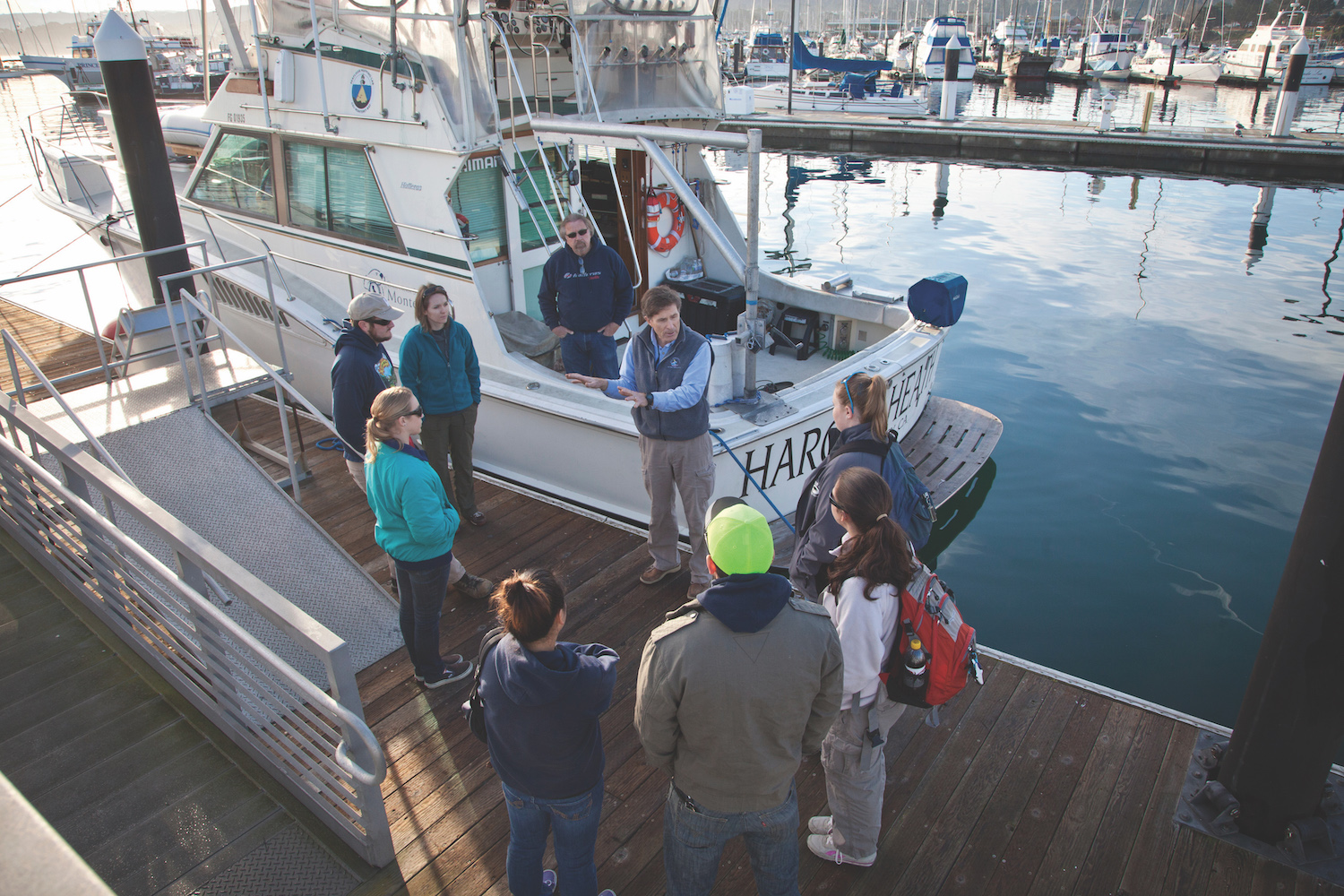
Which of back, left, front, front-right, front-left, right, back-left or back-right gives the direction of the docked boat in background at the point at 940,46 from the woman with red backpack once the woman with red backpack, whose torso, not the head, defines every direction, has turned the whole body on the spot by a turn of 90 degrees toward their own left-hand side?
back

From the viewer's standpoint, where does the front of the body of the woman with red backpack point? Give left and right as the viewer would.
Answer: facing to the left of the viewer

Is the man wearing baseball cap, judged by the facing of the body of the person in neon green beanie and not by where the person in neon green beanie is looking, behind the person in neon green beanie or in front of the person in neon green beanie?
in front

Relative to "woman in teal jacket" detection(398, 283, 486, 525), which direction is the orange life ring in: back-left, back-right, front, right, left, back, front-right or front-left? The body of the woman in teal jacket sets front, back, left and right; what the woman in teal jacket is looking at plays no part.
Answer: left

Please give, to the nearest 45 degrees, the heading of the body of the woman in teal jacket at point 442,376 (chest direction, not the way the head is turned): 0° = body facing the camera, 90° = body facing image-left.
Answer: approximately 315°

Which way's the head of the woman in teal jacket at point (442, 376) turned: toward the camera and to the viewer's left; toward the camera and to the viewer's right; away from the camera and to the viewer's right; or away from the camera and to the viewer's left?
toward the camera and to the viewer's right

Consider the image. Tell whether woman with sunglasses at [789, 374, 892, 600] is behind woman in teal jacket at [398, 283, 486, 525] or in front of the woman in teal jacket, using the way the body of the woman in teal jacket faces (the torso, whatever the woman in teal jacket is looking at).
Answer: in front

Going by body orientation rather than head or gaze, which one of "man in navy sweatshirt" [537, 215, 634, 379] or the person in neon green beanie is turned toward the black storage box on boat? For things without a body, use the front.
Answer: the person in neon green beanie

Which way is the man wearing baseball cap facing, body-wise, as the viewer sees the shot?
to the viewer's right

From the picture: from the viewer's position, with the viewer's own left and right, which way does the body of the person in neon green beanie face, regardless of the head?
facing away from the viewer

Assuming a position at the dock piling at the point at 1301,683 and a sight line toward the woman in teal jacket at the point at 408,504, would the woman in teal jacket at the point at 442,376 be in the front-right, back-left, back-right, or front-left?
front-right

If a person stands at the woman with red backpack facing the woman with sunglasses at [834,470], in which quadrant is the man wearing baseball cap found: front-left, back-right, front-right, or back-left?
front-left

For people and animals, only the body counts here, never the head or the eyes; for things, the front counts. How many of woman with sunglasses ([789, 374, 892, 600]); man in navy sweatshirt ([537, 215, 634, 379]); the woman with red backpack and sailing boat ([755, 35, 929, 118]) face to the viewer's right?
0

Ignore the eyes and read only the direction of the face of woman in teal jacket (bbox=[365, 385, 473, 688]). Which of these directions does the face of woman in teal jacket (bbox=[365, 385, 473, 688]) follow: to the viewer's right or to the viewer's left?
to the viewer's right

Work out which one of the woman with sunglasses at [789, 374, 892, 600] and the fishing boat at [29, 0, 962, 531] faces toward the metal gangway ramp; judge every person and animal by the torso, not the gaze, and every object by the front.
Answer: the woman with sunglasses

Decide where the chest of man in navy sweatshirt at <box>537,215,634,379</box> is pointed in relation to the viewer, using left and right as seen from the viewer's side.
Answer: facing the viewer

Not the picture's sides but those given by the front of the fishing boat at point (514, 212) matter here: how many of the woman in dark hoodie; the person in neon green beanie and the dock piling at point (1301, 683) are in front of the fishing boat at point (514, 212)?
0

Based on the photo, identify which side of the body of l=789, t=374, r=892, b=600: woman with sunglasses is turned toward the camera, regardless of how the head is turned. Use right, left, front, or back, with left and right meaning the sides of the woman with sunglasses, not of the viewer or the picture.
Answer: left

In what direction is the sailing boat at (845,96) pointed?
to the viewer's left

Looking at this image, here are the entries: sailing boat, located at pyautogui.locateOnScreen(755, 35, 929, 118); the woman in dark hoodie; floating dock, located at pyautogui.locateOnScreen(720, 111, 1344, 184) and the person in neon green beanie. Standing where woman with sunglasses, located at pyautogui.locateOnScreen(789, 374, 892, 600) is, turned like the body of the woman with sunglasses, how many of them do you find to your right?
2
